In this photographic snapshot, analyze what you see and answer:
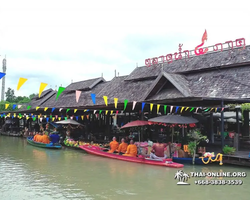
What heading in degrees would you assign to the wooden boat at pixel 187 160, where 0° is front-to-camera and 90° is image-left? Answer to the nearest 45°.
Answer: approximately 270°

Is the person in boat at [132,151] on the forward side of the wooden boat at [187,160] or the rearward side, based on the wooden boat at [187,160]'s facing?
on the rearward side

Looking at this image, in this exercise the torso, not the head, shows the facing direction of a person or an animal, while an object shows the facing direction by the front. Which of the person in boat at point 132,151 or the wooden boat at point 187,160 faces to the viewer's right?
the wooden boat

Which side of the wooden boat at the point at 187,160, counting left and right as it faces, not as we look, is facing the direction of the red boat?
back

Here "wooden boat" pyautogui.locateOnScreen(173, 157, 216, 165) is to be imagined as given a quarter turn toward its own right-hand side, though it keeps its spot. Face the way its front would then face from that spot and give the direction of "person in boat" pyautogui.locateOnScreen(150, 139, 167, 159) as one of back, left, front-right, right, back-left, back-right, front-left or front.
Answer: right

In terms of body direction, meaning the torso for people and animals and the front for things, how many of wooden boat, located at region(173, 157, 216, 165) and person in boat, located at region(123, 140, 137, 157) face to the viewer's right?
1

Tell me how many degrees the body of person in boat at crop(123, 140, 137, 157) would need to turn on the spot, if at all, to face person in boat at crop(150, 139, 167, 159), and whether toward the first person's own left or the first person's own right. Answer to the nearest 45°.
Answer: approximately 180°

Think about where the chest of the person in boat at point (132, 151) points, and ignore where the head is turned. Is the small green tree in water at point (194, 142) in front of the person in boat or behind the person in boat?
behind
